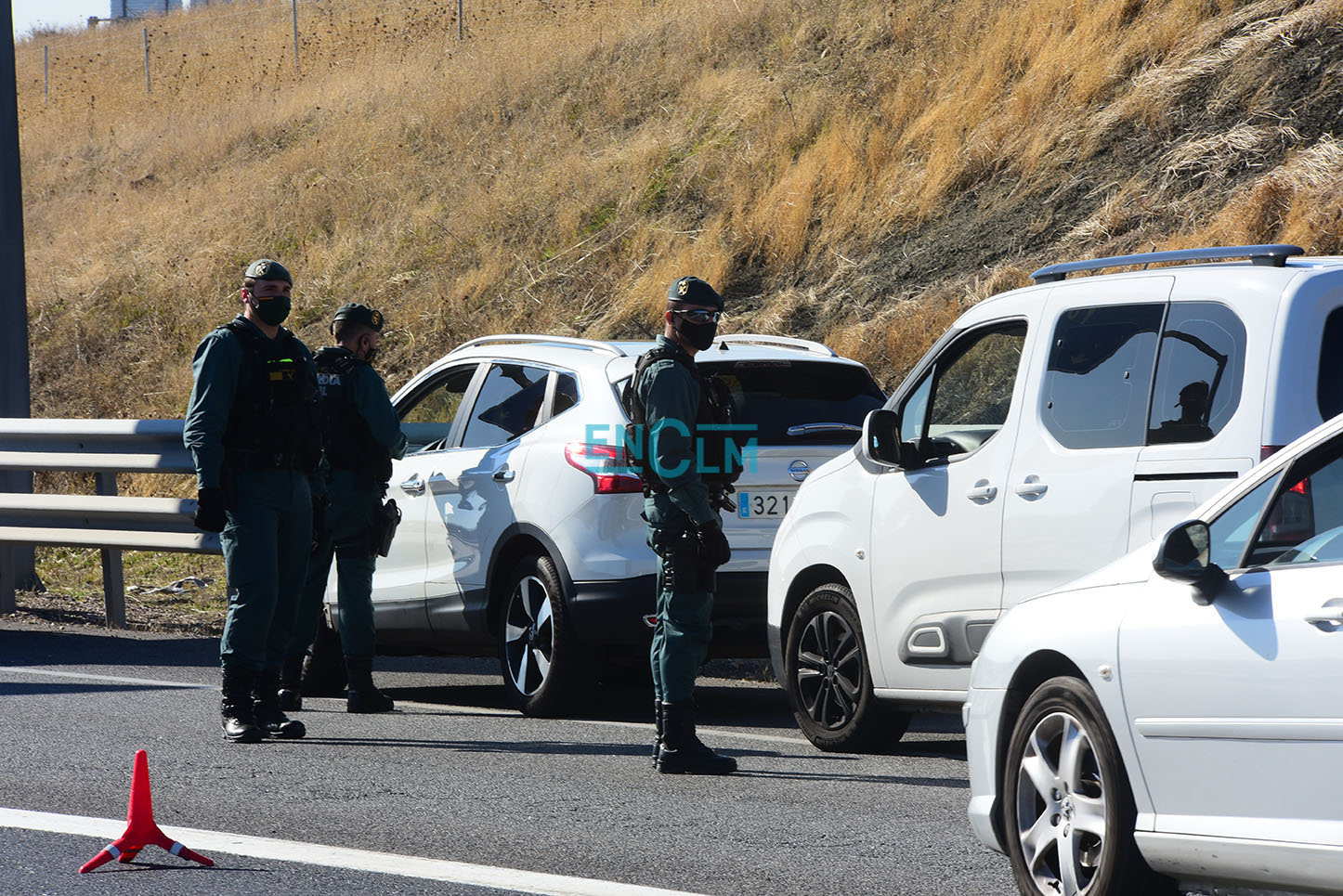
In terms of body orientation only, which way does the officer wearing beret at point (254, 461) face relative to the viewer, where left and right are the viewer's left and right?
facing the viewer and to the right of the viewer

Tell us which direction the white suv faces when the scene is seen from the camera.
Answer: facing away from the viewer and to the left of the viewer

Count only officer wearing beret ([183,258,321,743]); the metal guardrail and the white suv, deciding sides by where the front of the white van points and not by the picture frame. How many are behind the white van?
0

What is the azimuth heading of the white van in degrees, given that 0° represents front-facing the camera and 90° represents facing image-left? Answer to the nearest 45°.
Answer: approximately 135°

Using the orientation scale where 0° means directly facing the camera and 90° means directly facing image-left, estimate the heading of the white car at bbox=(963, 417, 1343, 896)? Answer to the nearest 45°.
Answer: approximately 135°

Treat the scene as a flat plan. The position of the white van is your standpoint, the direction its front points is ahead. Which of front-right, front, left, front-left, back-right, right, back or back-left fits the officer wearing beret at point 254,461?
front-left

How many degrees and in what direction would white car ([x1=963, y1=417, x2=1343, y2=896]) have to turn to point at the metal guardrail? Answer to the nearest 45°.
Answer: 0° — it already faces it

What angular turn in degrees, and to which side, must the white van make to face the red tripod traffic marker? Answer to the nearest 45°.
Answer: approximately 90° to its left

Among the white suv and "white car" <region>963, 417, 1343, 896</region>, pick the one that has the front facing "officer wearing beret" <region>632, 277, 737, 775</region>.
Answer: the white car

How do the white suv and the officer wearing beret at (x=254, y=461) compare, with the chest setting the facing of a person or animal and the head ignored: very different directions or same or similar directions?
very different directions
